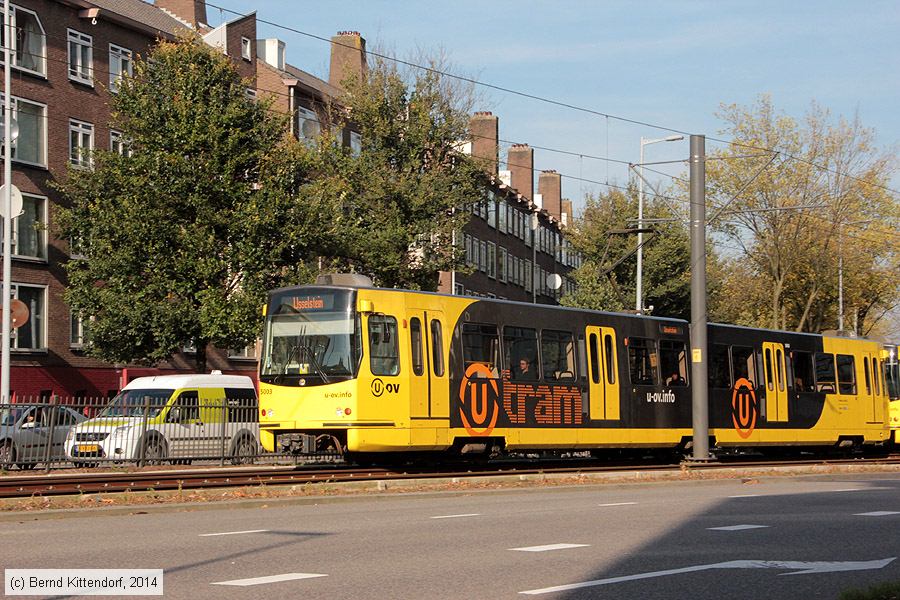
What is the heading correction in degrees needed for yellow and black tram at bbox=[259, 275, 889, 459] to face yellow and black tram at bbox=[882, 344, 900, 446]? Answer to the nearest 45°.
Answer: approximately 180°

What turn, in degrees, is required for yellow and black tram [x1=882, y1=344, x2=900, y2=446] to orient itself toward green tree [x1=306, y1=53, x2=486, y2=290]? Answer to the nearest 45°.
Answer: approximately 45° to its right

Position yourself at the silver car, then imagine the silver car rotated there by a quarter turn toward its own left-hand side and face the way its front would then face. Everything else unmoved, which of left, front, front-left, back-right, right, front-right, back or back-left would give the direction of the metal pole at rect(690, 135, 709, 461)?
front-left

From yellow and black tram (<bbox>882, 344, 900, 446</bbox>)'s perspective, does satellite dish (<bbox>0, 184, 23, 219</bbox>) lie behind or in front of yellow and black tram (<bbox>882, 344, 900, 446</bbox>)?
in front

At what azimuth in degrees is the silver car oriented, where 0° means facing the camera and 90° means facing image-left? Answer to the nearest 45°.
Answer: approximately 45°

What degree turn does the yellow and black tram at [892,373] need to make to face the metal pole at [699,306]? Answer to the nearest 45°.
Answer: approximately 45° to its left

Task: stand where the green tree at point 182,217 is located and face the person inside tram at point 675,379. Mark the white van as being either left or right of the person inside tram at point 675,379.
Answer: right

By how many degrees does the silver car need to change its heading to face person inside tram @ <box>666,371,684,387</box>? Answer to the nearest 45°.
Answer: approximately 135° to its left

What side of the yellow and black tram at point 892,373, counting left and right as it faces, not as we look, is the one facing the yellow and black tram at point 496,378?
front
